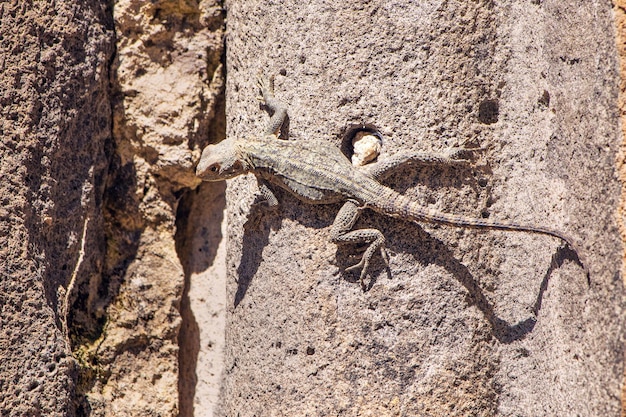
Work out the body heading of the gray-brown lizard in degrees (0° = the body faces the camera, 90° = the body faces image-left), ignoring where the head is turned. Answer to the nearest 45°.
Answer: approximately 90°
